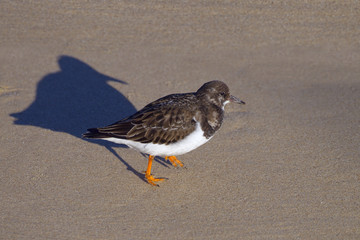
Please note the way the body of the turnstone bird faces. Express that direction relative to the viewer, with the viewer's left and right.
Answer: facing to the right of the viewer
